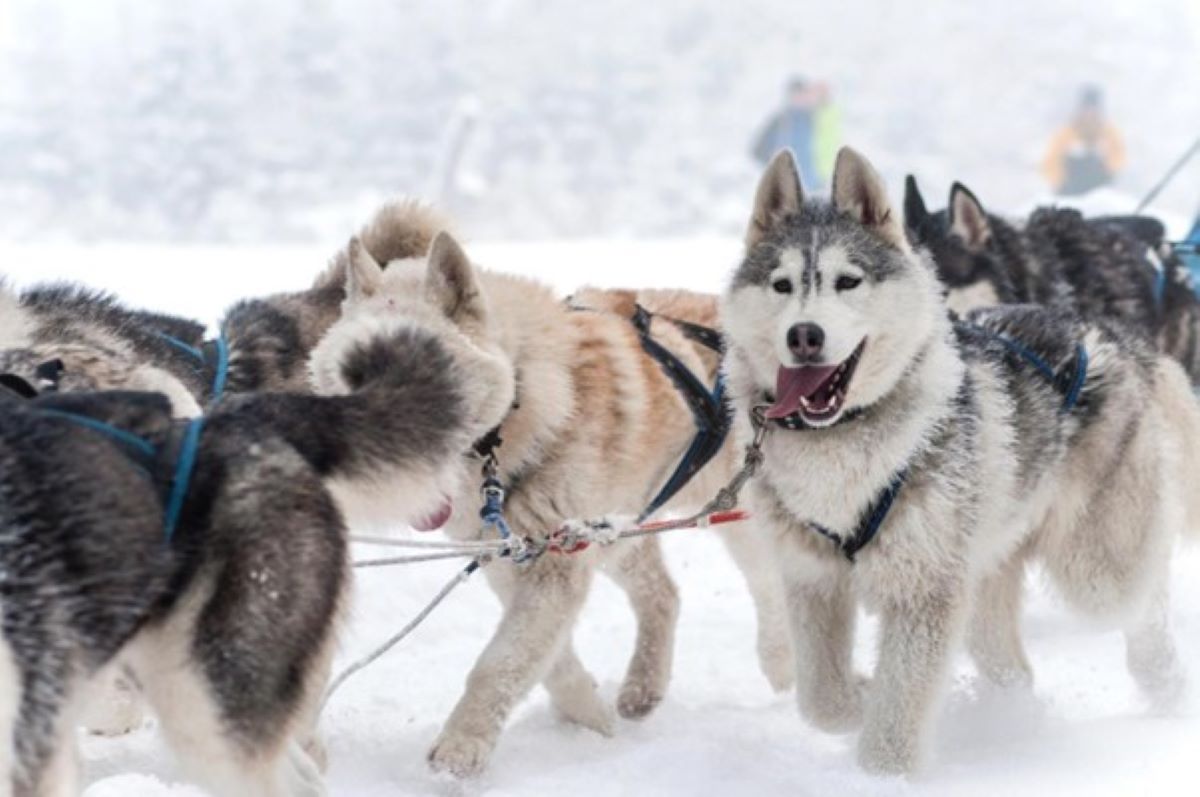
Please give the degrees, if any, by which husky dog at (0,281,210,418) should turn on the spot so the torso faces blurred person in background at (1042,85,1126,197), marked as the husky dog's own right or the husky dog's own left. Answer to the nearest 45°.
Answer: approximately 135° to the husky dog's own right

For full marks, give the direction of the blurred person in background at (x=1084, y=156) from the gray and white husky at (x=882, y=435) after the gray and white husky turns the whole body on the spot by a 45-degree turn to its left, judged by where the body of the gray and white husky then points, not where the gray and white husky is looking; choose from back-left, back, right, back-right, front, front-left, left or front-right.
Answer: back

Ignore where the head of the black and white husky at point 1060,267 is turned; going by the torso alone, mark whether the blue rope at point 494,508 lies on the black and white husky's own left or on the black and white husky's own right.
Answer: on the black and white husky's own left

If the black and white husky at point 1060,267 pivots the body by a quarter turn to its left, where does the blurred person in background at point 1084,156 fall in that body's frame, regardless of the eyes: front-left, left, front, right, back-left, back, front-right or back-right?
back

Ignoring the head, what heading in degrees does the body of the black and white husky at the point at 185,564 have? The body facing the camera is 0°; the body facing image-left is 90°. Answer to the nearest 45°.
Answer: approximately 90°

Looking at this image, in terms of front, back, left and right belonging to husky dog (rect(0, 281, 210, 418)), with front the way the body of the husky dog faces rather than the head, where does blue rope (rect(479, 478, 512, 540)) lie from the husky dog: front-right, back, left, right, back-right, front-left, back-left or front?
back-left

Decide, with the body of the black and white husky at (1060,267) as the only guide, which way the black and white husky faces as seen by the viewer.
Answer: to the viewer's left

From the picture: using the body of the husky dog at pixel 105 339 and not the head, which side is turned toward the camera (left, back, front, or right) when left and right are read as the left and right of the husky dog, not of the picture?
left
